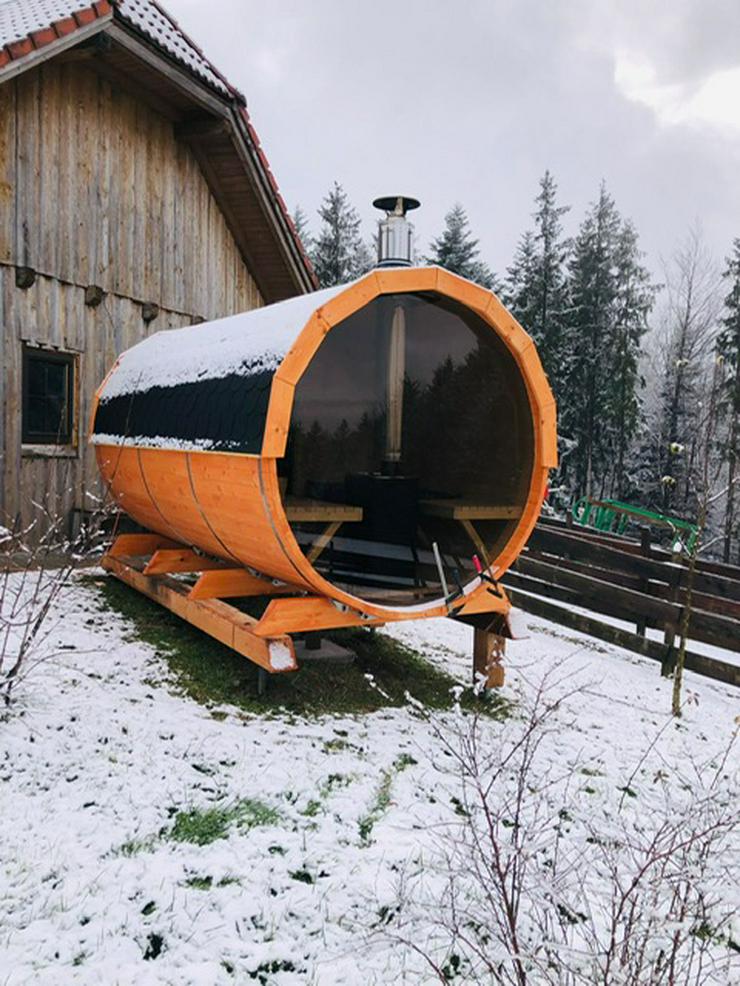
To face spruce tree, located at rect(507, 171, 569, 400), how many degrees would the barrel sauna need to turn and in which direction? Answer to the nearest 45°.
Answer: approximately 135° to its left

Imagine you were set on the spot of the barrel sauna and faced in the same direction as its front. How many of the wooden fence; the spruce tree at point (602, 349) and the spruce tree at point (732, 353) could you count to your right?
0

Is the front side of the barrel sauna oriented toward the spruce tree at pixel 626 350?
no

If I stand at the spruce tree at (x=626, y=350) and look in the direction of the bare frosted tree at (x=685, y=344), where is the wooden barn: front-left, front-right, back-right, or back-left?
back-right

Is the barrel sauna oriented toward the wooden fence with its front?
no

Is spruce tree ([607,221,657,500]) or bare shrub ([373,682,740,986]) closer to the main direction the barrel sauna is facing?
the bare shrub

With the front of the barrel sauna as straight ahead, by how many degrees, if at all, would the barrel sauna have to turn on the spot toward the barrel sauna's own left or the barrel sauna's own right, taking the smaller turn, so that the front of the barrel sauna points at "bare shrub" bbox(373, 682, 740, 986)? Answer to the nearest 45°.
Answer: approximately 45° to the barrel sauna's own right

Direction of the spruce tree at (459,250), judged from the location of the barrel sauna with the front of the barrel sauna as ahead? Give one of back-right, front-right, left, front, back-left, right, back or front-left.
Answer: back-left

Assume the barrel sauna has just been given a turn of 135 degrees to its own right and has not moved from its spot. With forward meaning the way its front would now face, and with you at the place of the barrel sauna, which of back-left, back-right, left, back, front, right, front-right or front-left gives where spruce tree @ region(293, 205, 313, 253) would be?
right

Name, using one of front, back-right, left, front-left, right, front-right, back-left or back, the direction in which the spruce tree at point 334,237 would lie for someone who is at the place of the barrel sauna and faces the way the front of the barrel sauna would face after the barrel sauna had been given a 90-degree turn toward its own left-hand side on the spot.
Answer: front-left

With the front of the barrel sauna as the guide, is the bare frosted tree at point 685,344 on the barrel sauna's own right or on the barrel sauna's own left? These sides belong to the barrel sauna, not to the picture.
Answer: on the barrel sauna's own left

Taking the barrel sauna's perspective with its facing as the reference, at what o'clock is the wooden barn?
The wooden barn is roughly at 6 o'clock from the barrel sauna.

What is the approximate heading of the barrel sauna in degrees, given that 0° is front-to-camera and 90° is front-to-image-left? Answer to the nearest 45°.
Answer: approximately 315°
